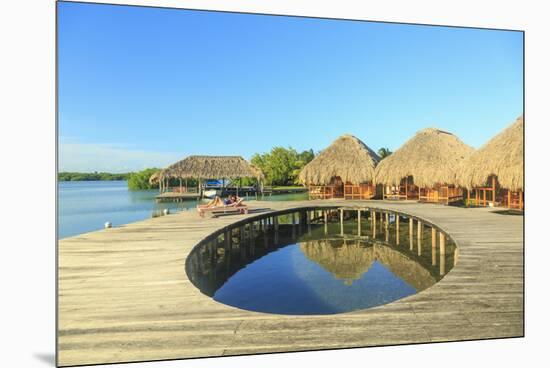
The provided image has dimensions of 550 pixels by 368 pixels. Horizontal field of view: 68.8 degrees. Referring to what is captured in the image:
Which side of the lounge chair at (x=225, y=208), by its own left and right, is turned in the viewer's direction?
left

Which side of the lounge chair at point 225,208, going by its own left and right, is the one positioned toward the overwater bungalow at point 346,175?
back

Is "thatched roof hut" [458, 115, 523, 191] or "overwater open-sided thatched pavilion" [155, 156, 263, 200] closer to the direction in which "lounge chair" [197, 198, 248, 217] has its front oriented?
the overwater open-sided thatched pavilion

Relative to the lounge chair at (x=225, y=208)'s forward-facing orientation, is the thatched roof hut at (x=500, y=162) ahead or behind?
behind
